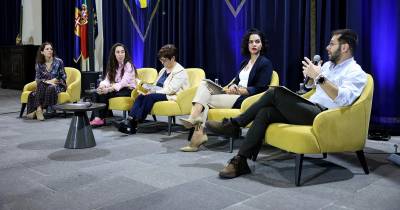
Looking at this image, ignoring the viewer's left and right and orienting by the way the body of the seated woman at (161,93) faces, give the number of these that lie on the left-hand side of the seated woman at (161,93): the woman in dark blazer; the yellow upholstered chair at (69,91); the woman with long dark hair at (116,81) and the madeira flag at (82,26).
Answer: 1

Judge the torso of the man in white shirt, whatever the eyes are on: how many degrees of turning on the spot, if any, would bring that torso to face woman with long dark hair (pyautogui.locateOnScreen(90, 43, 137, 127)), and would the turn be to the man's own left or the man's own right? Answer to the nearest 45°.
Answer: approximately 45° to the man's own right

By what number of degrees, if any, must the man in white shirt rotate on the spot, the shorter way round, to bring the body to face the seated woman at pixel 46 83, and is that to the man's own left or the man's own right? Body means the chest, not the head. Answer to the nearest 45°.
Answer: approximately 45° to the man's own right

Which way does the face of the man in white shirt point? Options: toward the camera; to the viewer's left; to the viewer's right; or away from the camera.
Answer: to the viewer's left

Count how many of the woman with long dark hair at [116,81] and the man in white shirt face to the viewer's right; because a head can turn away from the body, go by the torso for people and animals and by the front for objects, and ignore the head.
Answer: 0

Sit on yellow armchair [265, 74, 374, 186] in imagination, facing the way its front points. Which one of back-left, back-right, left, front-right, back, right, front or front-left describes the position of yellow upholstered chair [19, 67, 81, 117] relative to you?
front-right

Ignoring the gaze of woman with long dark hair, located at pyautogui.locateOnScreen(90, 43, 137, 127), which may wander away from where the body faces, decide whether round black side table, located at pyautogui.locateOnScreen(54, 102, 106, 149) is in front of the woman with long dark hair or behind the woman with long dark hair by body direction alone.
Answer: in front

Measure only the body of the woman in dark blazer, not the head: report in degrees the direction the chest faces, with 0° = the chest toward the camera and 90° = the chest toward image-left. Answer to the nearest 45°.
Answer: approximately 45°

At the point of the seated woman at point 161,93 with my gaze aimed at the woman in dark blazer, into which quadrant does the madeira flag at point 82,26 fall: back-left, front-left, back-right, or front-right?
back-left

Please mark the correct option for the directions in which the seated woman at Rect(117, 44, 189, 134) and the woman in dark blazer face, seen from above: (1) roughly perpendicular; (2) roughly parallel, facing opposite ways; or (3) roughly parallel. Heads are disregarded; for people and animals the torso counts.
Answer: roughly parallel

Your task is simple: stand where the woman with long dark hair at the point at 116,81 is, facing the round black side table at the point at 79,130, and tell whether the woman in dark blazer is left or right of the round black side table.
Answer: left

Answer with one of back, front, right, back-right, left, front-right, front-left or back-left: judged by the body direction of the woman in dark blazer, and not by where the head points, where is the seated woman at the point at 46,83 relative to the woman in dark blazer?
right

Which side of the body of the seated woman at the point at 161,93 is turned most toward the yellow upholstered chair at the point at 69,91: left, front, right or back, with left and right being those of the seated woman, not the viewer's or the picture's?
right

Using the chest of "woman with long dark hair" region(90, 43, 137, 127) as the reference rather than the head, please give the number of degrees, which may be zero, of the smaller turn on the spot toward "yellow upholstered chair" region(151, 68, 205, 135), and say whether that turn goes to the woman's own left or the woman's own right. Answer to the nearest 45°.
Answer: approximately 90° to the woman's own left

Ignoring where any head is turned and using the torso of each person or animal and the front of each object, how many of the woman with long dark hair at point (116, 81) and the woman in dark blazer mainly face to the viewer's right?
0

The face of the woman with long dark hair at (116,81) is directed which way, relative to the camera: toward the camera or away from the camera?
toward the camera

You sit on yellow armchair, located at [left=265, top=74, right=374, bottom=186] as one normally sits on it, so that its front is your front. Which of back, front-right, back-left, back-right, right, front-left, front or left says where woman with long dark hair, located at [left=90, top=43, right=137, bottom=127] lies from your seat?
front-right

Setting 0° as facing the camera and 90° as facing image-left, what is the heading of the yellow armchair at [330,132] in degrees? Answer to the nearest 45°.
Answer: approximately 90°
